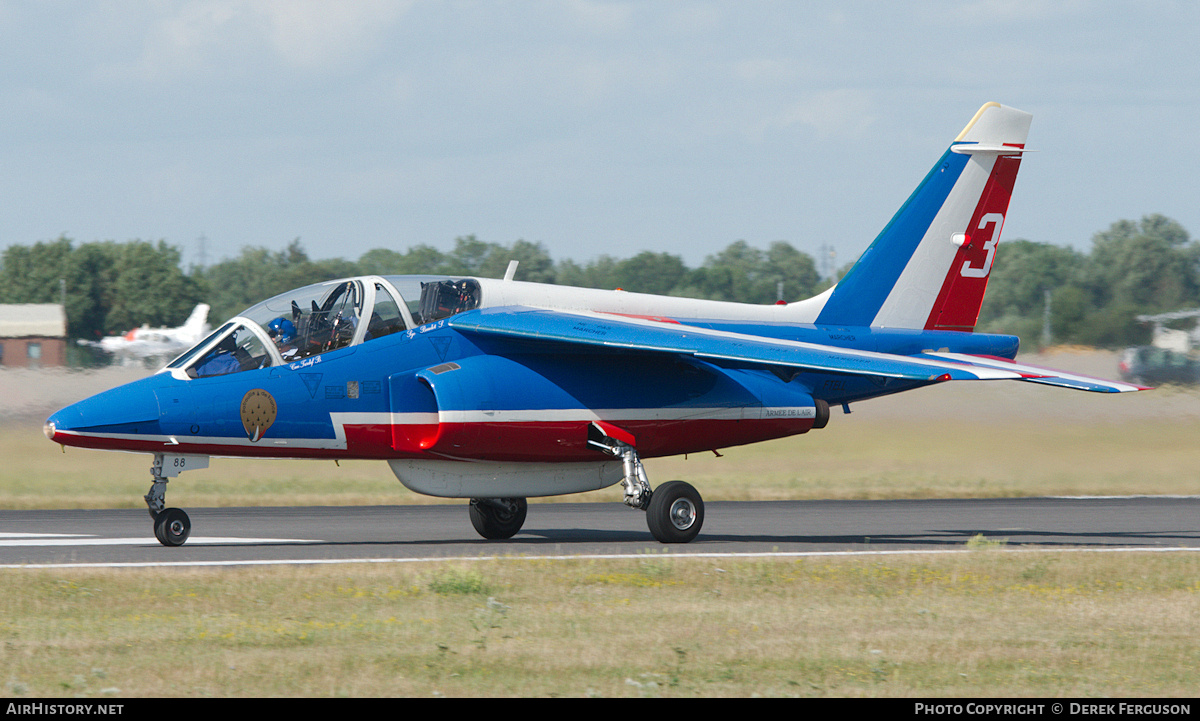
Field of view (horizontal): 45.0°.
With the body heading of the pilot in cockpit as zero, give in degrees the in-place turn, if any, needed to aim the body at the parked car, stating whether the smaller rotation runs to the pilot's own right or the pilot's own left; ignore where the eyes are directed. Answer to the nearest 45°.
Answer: approximately 135° to the pilot's own right

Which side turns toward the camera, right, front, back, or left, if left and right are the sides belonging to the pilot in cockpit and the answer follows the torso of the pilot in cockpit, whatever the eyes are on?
left
